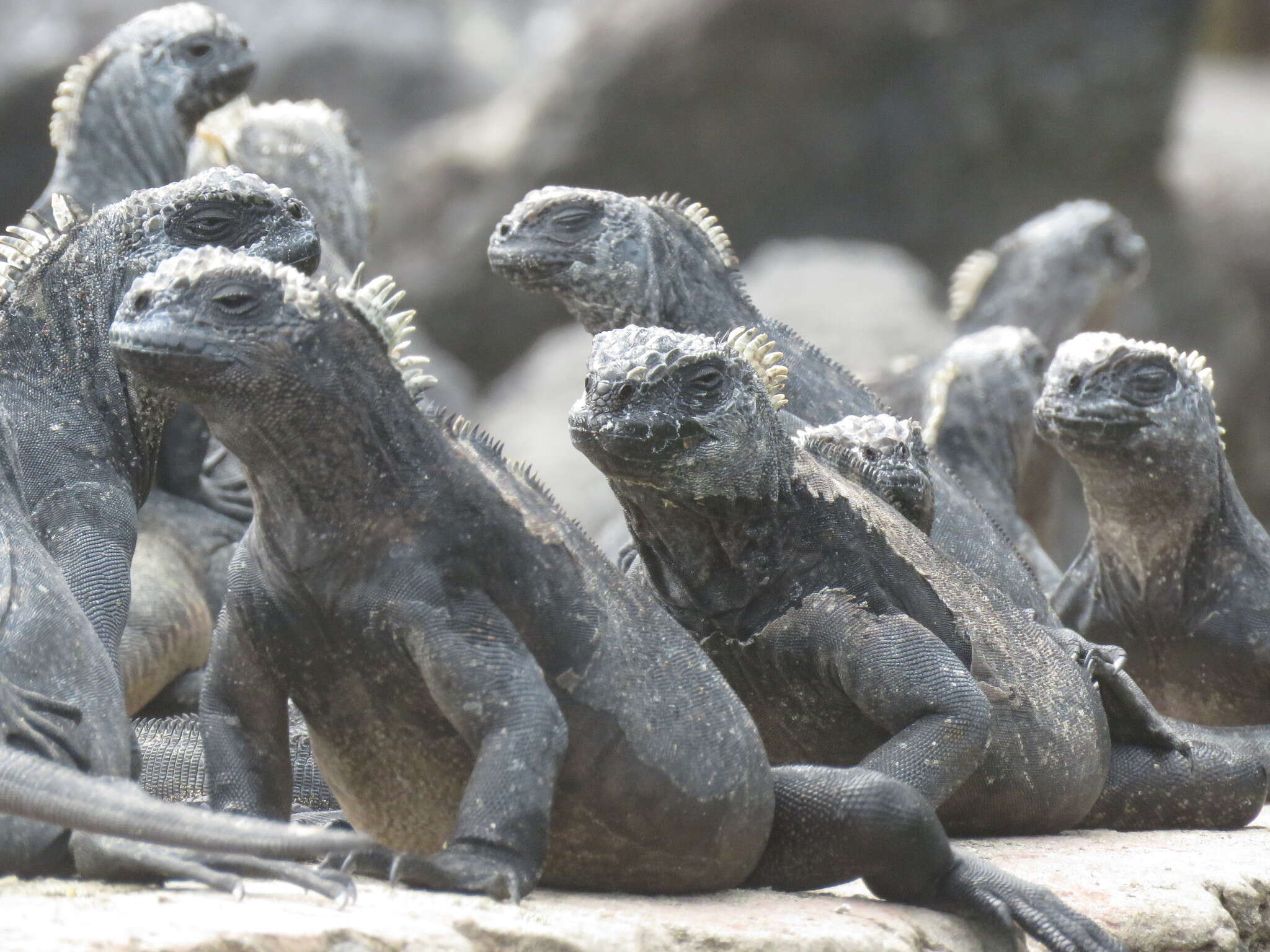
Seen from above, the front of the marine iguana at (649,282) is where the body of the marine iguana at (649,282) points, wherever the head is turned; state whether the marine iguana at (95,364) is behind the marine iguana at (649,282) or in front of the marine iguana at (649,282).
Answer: in front

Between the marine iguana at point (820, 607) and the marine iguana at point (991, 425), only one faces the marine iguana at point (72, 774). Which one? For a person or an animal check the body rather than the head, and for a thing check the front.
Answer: the marine iguana at point (820, 607)

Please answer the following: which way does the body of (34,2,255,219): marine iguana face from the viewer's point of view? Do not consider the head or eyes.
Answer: to the viewer's right

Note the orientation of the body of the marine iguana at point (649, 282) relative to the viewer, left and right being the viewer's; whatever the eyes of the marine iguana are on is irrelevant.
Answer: facing to the left of the viewer

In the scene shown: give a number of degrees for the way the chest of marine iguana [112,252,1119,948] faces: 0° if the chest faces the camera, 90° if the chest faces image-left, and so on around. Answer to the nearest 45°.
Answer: approximately 45°

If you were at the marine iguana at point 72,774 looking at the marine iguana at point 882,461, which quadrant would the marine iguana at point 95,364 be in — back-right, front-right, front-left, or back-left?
front-left

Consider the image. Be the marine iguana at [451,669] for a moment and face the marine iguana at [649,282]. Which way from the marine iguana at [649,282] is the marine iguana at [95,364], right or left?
left

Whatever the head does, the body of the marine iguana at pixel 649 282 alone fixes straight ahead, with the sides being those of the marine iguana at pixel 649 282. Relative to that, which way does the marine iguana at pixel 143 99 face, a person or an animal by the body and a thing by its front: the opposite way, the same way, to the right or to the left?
the opposite way

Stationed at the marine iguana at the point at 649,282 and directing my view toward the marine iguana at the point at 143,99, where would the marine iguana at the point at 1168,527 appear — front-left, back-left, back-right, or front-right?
back-right

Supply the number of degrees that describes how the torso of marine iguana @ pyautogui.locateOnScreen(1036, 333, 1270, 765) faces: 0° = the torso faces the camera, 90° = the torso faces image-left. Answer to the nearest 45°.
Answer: approximately 45°

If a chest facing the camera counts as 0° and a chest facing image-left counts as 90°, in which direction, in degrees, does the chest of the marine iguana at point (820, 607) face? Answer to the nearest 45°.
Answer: approximately 45°
